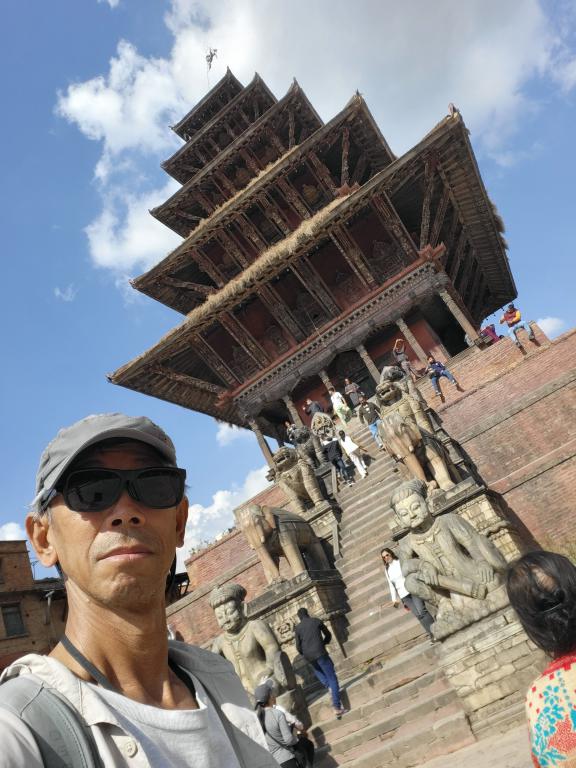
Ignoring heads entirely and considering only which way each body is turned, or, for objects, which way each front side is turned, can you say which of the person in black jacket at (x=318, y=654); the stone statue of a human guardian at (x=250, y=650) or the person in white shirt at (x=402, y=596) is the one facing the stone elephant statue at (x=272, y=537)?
the person in black jacket

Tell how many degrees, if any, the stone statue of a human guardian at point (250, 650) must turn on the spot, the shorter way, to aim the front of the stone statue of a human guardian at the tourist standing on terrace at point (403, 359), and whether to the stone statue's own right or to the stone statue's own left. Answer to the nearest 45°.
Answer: approximately 180°

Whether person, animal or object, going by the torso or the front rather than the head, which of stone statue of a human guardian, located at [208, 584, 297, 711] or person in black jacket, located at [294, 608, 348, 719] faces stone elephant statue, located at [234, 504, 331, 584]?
the person in black jacket

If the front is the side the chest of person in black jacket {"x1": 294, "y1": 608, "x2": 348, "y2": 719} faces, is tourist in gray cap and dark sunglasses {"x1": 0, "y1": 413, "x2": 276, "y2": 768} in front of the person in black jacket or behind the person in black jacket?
behind

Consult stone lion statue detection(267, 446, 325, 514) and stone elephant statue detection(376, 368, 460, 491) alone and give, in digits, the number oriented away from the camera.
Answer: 0

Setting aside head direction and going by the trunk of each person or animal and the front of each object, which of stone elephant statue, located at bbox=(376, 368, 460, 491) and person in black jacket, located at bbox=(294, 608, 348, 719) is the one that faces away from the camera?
the person in black jacket

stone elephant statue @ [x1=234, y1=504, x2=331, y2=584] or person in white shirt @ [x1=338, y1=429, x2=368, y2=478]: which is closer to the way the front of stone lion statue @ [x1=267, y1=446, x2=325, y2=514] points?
the stone elephant statue

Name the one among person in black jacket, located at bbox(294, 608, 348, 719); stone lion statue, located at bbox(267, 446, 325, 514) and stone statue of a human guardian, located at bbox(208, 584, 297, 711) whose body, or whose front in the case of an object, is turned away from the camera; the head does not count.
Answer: the person in black jacket

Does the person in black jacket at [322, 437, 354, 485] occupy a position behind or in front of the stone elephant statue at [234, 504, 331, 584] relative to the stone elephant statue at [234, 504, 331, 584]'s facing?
behind

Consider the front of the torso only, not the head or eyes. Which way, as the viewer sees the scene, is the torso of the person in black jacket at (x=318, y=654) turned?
away from the camera

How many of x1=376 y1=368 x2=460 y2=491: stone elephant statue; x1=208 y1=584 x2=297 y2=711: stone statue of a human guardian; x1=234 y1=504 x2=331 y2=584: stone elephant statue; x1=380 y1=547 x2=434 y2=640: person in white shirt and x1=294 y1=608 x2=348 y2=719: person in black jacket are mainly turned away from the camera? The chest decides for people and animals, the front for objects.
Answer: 1

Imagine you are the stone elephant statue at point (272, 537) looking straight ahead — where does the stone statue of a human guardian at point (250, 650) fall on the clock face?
The stone statue of a human guardian is roughly at 11 o'clock from the stone elephant statue.

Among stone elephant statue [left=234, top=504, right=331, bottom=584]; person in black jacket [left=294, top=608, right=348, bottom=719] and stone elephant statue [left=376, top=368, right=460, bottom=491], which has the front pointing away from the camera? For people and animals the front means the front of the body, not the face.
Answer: the person in black jacket

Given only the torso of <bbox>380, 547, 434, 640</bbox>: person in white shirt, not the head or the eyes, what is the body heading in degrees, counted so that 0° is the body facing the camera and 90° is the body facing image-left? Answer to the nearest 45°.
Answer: approximately 45°

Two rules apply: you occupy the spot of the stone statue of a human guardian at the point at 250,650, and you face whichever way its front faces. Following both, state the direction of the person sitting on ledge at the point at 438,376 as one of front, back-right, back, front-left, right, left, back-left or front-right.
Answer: back

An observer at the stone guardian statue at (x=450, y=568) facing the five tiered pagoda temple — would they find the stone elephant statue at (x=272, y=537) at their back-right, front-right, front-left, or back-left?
front-left

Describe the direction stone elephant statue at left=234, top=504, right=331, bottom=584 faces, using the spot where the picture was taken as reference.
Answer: facing the viewer and to the left of the viewer

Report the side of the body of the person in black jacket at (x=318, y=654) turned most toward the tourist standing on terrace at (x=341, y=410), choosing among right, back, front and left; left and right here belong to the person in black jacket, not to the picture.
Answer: front

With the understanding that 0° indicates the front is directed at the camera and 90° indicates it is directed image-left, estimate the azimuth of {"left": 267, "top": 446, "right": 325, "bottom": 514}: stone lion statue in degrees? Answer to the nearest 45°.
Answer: approximately 45°

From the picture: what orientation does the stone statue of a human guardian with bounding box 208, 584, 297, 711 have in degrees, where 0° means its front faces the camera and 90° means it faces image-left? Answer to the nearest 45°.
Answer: approximately 45°

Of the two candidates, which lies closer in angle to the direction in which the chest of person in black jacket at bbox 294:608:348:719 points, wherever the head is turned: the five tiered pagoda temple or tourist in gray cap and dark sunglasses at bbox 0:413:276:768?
the five tiered pagoda temple
